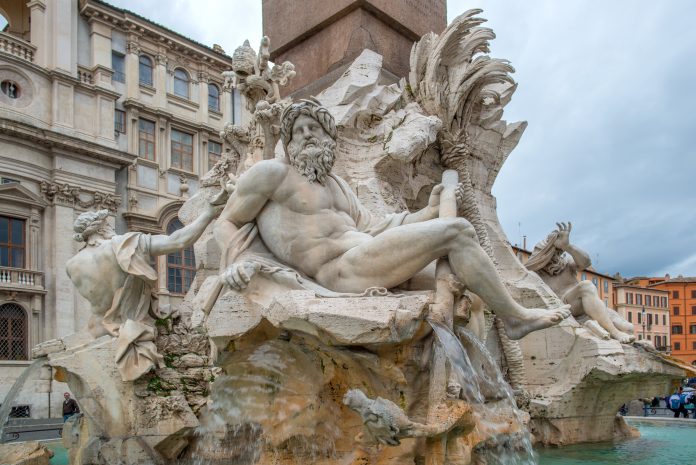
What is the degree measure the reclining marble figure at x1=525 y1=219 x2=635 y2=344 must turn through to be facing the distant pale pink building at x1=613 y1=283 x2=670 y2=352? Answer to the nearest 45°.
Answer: approximately 135° to its left

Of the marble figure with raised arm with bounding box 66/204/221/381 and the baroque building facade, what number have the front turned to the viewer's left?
0

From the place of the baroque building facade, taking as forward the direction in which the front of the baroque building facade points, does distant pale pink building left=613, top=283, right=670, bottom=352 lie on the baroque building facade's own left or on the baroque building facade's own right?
on the baroque building facade's own left

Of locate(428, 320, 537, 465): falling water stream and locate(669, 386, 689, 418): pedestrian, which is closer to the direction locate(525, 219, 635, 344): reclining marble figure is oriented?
the falling water stream

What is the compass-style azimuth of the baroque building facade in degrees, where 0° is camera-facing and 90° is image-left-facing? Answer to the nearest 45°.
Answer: approximately 315°

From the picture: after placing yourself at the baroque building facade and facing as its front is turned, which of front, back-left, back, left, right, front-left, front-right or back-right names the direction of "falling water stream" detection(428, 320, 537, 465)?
front-right

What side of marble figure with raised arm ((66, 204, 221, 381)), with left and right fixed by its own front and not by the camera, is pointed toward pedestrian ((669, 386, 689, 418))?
front

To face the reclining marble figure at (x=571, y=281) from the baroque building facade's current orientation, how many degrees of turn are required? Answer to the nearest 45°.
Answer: approximately 45° to its right
